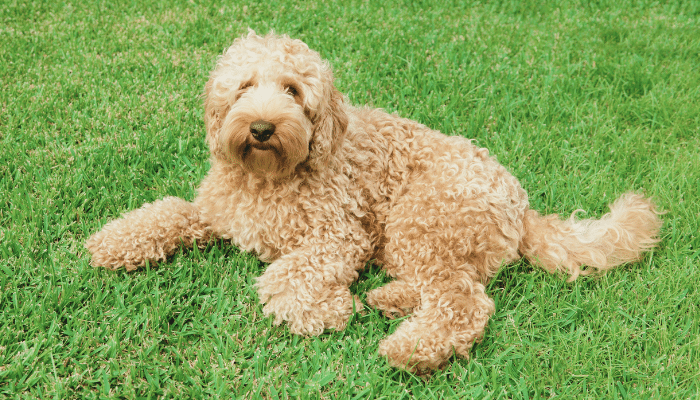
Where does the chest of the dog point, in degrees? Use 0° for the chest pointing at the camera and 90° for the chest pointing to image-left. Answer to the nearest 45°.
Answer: approximately 45°
